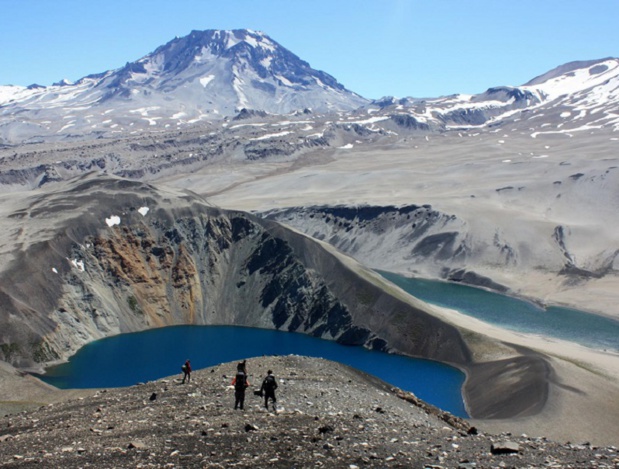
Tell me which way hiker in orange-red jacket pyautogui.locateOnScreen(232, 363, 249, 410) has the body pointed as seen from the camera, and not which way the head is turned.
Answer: away from the camera

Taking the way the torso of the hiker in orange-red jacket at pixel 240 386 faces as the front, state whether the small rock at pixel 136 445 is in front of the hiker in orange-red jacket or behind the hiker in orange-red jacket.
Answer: behind

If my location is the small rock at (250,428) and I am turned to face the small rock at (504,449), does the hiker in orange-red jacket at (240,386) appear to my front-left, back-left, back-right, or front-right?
back-left

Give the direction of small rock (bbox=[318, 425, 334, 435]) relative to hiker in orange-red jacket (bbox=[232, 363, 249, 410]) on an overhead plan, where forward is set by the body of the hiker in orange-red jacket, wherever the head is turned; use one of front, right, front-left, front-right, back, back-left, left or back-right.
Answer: back-right

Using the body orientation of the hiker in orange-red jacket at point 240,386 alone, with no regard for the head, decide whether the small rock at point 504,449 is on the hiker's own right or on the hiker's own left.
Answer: on the hiker's own right

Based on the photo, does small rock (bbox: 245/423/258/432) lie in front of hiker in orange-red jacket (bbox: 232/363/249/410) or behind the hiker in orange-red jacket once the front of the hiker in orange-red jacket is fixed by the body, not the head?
behind

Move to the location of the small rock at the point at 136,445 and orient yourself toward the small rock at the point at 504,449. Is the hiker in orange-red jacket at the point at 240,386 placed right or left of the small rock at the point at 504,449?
left
